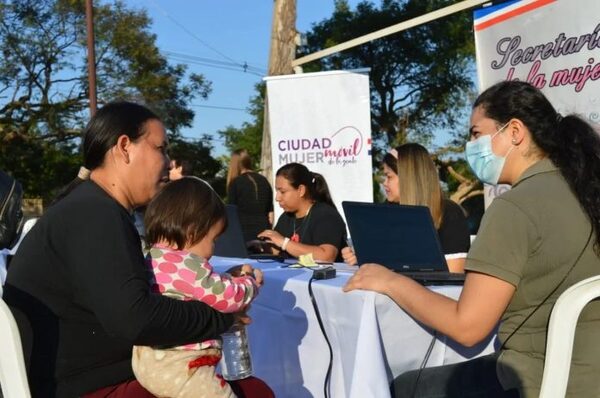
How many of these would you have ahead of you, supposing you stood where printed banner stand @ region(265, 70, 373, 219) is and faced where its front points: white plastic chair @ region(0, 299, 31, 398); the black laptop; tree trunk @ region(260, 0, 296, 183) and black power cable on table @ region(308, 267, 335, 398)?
3

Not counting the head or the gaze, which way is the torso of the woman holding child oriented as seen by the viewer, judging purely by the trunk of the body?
to the viewer's right

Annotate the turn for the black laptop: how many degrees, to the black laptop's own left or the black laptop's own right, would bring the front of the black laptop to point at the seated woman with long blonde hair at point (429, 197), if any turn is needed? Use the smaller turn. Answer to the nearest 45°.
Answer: approximately 135° to the black laptop's own left

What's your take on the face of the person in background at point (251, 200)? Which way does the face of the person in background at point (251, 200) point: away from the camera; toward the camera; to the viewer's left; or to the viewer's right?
away from the camera

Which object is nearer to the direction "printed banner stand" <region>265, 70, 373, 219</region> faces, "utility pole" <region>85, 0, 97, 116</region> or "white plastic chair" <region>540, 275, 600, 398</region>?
the white plastic chair

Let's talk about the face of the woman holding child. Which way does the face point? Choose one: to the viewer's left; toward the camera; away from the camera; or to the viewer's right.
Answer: to the viewer's right

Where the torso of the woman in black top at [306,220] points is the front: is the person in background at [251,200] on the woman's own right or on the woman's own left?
on the woman's own right

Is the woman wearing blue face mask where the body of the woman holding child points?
yes
